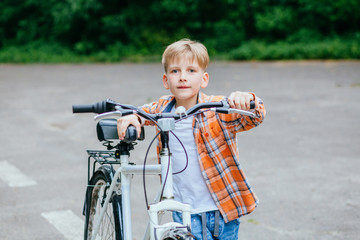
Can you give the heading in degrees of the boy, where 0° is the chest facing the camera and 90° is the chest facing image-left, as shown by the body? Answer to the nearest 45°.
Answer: approximately 0°
